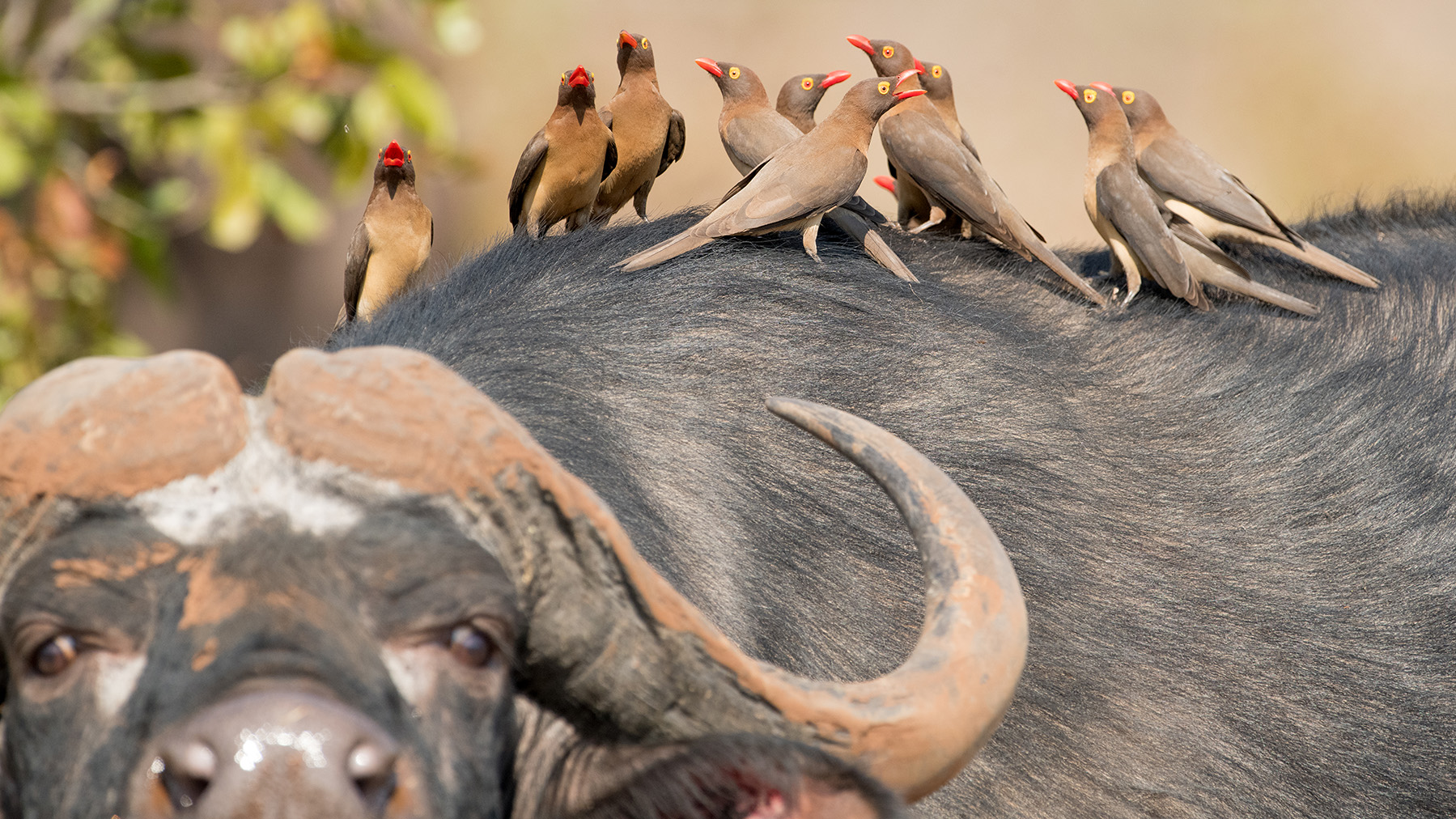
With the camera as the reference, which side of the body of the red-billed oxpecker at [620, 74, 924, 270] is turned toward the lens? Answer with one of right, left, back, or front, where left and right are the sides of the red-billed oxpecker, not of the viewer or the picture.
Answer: right

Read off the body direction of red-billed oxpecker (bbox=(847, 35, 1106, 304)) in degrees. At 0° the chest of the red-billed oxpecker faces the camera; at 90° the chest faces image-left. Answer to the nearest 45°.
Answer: approximately 90°

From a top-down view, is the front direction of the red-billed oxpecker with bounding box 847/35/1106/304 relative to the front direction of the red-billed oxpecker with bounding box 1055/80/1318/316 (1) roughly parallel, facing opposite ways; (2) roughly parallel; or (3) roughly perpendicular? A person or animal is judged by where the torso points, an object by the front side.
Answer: roughly parallel

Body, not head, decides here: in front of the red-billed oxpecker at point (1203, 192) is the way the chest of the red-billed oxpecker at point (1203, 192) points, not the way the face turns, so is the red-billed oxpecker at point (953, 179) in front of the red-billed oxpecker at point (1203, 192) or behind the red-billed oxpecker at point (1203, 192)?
in front

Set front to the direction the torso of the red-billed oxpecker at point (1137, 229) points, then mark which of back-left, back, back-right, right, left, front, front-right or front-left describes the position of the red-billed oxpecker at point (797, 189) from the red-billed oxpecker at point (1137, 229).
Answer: front-left

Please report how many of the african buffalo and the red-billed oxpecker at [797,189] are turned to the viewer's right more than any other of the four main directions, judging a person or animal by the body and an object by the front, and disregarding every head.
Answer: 1

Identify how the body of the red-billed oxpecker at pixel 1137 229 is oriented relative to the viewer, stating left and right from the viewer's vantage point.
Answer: facing to the left of the viewer

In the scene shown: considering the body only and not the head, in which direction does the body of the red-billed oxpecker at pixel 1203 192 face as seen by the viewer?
to the viewer's left

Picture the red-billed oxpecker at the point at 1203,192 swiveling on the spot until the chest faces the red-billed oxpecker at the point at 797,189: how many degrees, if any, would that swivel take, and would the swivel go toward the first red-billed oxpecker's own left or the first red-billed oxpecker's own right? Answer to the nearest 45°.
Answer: approximately 45° to the first red-billed oxpecker's own left

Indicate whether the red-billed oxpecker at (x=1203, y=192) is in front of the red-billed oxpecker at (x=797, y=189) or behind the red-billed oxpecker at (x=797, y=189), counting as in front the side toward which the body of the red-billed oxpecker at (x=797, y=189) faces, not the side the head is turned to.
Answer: in front
